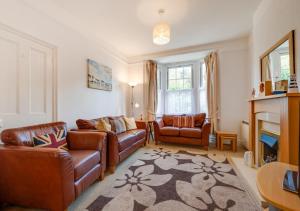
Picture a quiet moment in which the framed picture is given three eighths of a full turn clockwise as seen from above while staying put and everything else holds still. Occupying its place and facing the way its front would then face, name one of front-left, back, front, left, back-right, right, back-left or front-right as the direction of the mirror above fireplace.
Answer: back-left

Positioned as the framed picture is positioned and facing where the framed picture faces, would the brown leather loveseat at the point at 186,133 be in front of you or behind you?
in front

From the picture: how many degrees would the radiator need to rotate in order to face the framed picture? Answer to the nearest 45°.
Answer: approximately 45° to its left

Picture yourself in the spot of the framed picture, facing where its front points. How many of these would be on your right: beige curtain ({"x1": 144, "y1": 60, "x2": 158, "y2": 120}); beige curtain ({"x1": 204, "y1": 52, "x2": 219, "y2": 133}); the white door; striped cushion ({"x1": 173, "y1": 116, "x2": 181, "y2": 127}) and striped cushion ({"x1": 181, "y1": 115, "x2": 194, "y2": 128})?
1

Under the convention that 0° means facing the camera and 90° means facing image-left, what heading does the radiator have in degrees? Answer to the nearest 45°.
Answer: approximately 90°

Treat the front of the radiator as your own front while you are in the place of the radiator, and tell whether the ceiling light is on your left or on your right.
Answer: on your left

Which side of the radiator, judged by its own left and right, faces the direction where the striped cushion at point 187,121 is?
front

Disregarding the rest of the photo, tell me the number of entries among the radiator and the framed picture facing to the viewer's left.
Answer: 1

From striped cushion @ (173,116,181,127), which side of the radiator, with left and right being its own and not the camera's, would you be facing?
front

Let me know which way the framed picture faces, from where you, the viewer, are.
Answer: facing the viewer and to the right of the viewer

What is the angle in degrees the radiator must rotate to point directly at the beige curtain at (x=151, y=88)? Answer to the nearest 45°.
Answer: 0° — it already faces it

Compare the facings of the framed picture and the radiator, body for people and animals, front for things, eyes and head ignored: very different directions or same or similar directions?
very different directions
